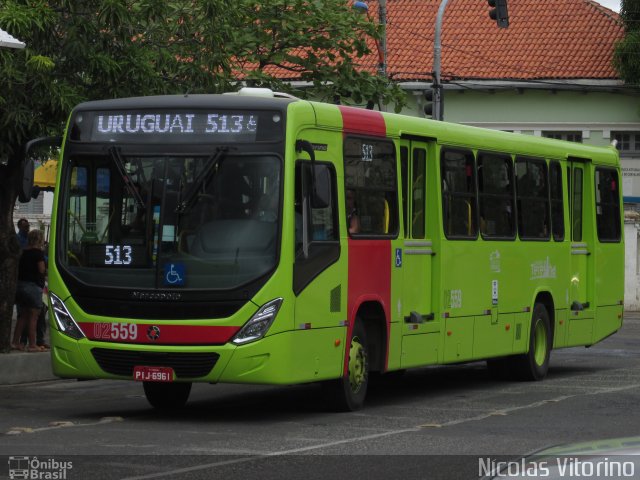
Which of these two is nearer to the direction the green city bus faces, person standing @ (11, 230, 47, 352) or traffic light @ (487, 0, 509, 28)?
the person standing

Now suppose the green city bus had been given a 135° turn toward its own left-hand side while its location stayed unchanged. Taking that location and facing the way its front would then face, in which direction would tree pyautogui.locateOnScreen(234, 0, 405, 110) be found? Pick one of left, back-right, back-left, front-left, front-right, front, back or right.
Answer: left

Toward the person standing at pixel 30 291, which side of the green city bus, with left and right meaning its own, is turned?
right

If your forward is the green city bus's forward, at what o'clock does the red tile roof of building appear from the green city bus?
The red tile roof of building is roughly at 5 o'clock from the green city bus.

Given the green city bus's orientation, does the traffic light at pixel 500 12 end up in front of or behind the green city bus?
behind

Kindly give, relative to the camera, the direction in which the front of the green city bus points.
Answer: facing the viewer and to the left of the viewer
